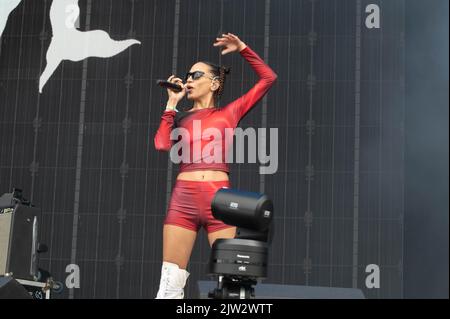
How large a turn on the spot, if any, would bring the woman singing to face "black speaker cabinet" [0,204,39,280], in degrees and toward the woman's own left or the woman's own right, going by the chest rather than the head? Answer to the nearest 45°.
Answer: approximately 135° to the woman's own right

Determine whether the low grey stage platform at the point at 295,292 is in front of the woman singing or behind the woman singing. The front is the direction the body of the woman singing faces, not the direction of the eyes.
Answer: in front

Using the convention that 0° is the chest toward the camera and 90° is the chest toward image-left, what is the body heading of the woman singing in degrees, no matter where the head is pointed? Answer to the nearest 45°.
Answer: approximately 0°

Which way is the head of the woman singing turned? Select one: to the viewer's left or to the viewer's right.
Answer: to the viewer's left
